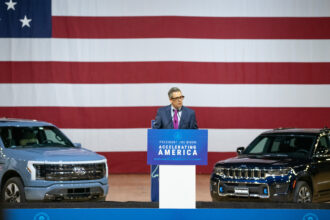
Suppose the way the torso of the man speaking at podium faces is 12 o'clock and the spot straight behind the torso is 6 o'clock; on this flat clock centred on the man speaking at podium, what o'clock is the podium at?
The podium is roughly at 12 o'clock from the man speaking at podium.

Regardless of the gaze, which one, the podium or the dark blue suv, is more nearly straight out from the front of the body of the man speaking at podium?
the podium

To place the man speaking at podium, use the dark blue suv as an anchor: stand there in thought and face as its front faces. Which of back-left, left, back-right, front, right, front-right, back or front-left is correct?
front

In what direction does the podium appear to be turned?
toward the camera

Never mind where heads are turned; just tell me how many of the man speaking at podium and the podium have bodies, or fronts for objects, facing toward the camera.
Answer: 2

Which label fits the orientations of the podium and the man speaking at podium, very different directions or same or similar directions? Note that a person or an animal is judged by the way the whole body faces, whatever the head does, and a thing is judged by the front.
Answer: same or similar directions

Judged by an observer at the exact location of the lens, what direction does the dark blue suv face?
facing the viewer and to the left of the viewer

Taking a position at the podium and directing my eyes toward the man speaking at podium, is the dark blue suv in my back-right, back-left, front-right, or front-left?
front-right

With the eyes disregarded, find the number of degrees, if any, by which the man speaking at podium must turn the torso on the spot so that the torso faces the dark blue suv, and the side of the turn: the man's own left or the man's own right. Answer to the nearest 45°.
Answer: approximately 135° to the man's own left

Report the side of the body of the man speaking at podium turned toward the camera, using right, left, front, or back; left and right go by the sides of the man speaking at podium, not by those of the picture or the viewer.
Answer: front

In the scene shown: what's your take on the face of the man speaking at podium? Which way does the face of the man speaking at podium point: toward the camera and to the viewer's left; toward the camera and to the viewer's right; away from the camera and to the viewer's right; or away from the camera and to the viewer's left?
toward the camera and to the viewer's right
